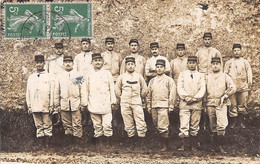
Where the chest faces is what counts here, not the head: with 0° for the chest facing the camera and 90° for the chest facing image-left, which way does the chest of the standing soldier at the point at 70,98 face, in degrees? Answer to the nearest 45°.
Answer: approximately 0°

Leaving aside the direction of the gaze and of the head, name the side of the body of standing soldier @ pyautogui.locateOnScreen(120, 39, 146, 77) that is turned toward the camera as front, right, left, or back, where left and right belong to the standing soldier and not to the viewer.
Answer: front

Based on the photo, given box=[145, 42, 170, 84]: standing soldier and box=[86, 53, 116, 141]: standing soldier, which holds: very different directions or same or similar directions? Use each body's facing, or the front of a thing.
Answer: same or similar directions

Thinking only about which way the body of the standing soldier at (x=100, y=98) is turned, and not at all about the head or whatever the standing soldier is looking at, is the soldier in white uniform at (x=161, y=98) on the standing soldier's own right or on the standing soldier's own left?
on the standing soldier's own left

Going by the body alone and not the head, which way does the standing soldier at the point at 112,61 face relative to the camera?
toward the camera

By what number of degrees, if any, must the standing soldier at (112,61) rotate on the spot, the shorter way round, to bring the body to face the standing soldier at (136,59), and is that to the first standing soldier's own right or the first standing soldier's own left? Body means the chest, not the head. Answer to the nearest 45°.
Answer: approximately 90° to the first standing soldier's own left

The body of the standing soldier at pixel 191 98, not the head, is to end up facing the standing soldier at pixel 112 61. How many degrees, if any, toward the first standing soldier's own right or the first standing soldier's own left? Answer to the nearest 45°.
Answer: approximately 90° to the first standing soldier's own right

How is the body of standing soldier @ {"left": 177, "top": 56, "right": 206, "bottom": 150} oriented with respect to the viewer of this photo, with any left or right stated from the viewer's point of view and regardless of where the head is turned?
facing the viewer

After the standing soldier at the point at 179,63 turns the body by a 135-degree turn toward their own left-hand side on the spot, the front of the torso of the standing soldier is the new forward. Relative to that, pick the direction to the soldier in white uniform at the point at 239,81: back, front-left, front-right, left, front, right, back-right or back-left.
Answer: front-right

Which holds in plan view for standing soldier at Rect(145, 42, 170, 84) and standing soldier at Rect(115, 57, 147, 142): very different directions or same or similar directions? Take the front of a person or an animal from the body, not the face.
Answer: same or similar directions

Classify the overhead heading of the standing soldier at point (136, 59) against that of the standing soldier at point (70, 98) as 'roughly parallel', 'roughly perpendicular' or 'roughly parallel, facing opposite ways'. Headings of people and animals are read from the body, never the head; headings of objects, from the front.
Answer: roughly parallel

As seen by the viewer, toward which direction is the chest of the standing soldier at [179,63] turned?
toward the camera
